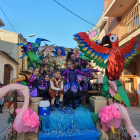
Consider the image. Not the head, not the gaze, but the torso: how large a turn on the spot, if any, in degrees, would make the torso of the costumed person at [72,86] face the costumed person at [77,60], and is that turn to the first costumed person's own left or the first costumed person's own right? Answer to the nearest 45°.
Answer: approximately 180°

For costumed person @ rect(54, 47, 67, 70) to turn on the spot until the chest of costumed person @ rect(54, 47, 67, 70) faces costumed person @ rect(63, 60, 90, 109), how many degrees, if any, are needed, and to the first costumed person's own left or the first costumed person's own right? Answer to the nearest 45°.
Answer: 0° — they already face them

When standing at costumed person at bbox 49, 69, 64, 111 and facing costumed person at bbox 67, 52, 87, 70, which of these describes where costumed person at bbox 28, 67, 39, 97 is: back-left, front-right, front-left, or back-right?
back-left

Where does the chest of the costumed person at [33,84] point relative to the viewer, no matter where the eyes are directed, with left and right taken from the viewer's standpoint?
facing the viewer and to the right of the viewer

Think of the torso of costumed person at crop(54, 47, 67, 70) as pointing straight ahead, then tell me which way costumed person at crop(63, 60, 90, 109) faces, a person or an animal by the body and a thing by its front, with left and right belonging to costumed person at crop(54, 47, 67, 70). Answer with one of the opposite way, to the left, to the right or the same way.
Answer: the same way

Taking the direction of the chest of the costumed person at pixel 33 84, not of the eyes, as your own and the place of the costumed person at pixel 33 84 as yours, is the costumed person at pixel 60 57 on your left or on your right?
on your left

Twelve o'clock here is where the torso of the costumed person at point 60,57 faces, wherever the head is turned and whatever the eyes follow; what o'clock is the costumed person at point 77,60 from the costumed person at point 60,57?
the costumed person at point 77,60 is roughly at 10 o'clock from the costumed person at point 60,57.

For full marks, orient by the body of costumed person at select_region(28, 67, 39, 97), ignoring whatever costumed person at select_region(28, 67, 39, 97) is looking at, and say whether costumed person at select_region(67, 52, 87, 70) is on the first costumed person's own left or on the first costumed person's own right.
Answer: on the first costumed person's own left

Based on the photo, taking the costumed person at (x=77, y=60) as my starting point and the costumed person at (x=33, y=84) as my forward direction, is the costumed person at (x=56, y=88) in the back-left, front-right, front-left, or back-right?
front-left

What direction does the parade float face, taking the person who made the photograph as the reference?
facing the viewer

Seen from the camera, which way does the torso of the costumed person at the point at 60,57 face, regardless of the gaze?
toward the camera

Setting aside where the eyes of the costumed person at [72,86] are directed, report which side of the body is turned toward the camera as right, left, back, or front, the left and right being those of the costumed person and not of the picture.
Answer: front
